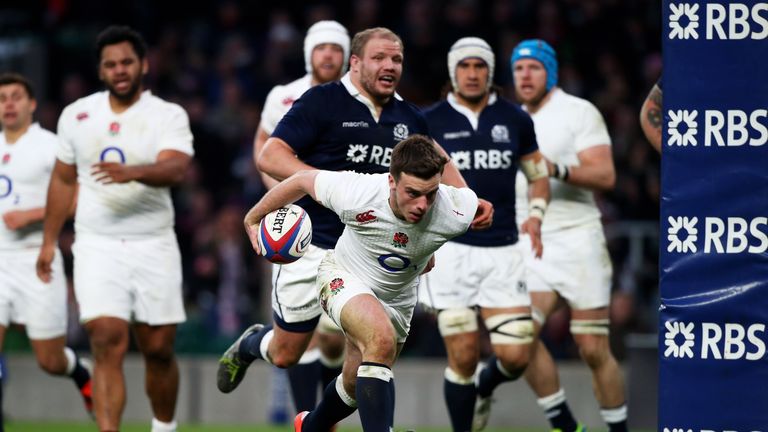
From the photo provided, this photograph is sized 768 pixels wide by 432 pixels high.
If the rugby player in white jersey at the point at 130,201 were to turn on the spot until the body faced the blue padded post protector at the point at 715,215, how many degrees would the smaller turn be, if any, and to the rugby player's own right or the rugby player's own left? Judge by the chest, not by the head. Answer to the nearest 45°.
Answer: approximately 45° to the rugby player's own left

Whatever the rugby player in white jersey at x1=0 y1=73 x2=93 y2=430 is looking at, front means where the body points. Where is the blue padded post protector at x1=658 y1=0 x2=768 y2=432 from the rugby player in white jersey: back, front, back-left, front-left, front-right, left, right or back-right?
left

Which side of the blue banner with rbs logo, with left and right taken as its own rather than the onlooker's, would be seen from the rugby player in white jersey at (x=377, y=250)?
right

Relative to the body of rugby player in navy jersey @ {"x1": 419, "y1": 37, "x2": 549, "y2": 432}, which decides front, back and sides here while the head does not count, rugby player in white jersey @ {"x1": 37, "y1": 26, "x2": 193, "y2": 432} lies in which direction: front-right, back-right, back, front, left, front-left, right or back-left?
right

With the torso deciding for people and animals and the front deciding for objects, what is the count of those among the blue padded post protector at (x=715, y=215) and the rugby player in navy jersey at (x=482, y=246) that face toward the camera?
2

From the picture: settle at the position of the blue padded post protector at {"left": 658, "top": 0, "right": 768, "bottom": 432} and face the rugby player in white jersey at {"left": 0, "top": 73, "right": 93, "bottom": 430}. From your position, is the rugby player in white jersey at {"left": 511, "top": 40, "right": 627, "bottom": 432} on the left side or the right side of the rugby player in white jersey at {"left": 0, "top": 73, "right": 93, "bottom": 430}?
right

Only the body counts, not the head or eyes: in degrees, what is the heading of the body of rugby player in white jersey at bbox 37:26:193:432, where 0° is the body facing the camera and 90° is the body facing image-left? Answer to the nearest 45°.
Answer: approximately 0°

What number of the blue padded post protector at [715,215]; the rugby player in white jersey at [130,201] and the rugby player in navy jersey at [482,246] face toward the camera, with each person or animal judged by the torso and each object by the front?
3

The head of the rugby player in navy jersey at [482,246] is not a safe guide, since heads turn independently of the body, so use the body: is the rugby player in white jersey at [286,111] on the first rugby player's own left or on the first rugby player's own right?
on the first rugby player's own right

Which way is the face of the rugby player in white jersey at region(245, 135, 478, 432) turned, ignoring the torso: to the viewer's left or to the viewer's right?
to the viewer's right

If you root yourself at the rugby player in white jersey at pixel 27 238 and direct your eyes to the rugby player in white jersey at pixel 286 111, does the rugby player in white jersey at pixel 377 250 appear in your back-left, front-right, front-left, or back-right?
front-right

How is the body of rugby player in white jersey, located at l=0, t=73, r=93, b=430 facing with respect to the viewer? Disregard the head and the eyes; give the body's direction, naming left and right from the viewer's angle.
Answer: facing the viewer and to the left of the viewer

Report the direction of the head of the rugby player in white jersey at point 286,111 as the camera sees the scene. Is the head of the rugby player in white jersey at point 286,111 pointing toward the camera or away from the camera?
toward the camera

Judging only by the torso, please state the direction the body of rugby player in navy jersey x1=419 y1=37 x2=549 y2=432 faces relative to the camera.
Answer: toward the camera
